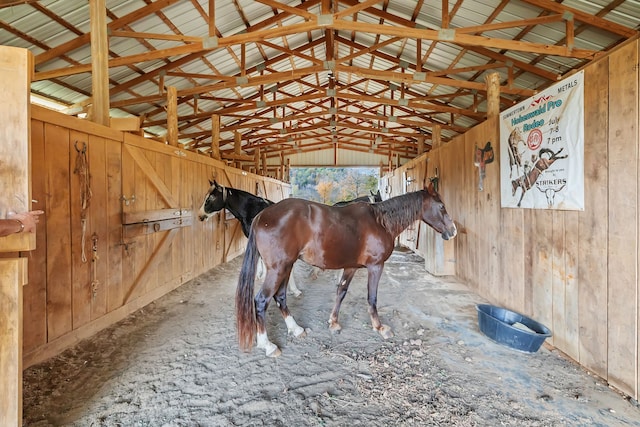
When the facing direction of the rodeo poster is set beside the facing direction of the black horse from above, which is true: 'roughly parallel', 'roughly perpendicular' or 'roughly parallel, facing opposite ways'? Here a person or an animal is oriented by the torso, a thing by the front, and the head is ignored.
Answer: roughly parallel

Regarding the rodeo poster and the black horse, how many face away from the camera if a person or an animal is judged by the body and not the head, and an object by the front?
0

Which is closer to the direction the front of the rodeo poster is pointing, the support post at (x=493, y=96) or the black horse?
the black horse

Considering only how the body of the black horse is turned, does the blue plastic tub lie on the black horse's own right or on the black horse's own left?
on the black horse's own left

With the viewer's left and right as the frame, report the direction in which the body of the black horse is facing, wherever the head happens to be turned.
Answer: facing to the left of the viewer

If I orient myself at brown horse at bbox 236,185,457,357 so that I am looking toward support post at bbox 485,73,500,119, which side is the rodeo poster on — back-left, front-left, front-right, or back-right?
front-right

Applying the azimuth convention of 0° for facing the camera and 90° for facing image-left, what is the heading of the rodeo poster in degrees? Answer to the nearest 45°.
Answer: approximately 45°

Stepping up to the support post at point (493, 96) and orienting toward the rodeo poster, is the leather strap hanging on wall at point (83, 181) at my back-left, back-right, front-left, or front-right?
front-right

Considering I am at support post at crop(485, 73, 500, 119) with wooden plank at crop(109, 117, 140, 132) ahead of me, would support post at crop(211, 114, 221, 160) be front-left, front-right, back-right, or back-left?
front-right

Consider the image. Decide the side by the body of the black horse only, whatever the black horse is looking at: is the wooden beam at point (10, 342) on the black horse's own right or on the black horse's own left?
on the black horse's own left

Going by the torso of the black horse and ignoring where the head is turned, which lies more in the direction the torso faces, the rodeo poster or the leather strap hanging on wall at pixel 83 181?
the leather strap hanging on wall

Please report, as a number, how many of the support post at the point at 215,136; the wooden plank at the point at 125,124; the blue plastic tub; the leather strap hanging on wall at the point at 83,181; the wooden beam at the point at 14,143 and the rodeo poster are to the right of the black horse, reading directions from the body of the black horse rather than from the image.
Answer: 1

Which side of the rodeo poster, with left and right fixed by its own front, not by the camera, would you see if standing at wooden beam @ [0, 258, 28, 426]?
front

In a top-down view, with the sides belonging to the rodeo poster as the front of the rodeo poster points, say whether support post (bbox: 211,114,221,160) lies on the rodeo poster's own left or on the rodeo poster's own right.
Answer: on the rodeo poster's own right
